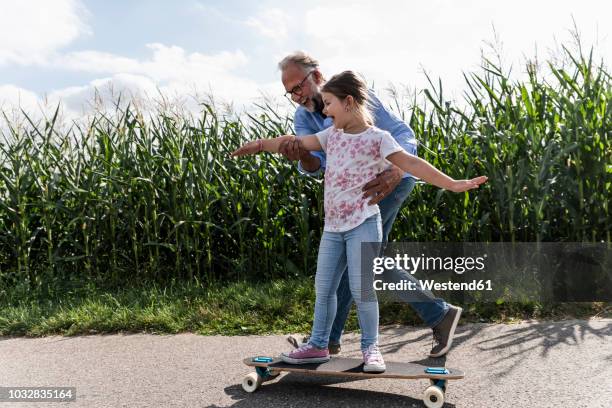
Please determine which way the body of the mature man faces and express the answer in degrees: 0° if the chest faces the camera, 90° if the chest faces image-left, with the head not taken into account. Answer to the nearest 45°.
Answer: approximately 45°

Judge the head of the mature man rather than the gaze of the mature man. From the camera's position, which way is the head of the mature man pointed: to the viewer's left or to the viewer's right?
to the viewer's left

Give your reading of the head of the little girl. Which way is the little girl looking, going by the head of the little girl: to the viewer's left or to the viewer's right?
to the viewer's left
